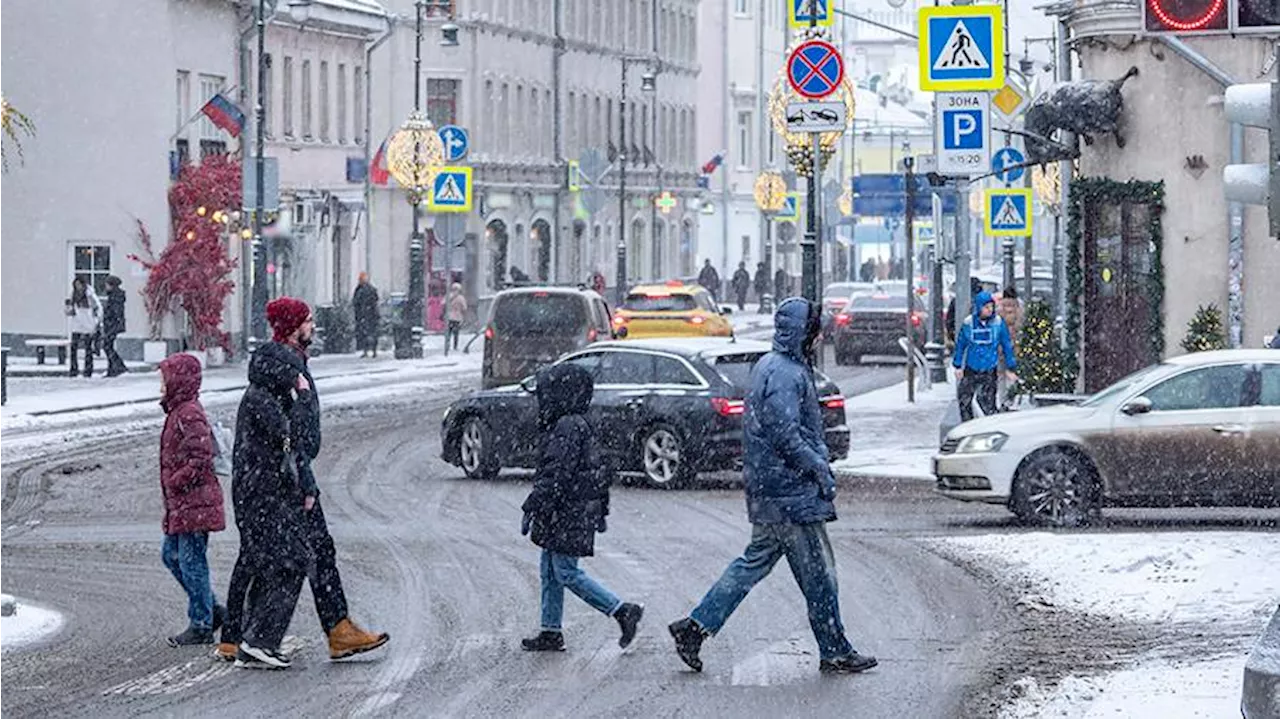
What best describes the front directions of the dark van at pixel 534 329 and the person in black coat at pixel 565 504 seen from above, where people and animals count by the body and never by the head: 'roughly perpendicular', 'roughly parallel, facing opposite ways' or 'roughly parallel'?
roughly perpendicular

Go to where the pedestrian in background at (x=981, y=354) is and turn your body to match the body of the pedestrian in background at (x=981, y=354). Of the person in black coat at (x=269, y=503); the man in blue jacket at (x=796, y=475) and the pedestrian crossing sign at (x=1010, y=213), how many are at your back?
1

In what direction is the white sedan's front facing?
to the viewer's left

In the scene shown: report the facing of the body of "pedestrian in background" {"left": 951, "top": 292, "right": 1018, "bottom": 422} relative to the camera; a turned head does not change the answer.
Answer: toward the camera

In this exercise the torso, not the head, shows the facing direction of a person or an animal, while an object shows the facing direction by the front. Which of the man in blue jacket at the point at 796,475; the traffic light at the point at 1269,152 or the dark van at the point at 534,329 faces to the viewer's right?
the man in blue jacket

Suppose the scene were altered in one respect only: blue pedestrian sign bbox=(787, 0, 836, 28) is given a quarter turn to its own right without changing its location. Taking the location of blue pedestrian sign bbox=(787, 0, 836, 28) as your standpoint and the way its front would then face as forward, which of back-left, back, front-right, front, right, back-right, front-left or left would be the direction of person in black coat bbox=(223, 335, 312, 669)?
left

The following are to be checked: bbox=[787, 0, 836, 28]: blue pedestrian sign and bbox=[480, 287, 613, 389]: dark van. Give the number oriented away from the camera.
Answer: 1

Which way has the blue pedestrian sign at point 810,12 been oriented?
toward the camera

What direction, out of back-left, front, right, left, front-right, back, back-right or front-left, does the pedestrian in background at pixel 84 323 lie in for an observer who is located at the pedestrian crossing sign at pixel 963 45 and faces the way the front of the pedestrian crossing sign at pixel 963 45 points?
back-right

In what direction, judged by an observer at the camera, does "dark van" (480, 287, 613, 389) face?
facing away from the viewer

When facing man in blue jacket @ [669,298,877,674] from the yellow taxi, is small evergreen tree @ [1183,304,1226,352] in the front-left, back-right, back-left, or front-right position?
front-left
